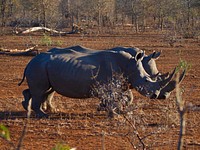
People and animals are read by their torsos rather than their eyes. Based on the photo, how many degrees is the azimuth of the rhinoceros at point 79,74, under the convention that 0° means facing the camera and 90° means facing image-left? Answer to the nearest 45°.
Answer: approximately 270°
